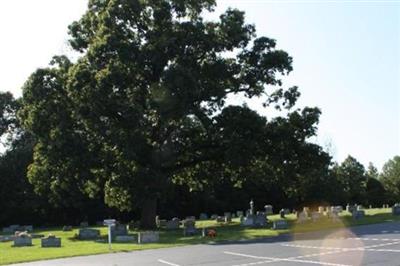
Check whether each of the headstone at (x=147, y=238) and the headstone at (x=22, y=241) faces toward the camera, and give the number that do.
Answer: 2

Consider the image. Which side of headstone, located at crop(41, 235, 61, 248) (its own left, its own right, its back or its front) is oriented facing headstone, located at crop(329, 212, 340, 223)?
left

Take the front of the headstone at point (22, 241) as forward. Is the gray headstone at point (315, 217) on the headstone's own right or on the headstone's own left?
on the headstone's own left

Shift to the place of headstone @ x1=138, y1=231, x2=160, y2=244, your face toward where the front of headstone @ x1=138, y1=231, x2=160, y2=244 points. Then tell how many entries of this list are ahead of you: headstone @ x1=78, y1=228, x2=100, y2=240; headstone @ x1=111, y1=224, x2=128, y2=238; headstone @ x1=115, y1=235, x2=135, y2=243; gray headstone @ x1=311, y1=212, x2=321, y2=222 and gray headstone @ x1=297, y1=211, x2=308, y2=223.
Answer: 0

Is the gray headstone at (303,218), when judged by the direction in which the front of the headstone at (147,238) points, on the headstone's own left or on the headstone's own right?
on the headstone's own left

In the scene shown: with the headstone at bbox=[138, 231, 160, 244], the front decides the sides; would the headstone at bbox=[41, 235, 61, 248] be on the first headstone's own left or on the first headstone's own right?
on the first headstone's own right

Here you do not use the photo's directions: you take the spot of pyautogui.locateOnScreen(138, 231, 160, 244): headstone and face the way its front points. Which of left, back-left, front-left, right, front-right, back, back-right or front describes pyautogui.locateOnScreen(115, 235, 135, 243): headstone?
back-right

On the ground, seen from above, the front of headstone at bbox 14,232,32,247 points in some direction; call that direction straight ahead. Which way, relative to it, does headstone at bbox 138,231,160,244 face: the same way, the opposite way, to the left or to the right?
the same way

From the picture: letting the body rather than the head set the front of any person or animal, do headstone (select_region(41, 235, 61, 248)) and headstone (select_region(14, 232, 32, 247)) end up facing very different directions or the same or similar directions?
same or similar directions

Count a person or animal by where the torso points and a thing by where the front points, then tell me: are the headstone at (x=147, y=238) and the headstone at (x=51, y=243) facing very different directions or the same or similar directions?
same or similar directions

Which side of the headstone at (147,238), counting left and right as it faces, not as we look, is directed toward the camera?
front

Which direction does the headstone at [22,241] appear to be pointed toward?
toward the camera

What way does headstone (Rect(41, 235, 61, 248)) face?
toward the camera

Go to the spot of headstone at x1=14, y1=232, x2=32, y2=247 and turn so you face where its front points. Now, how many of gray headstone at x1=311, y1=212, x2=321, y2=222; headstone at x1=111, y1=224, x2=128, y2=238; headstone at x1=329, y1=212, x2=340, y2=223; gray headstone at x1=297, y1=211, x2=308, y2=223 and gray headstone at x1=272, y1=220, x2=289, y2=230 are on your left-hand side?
5

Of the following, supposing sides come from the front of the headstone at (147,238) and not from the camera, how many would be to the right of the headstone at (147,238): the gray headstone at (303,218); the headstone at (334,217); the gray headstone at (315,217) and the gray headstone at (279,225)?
0

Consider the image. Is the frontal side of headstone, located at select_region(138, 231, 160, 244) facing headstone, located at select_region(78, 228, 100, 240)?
no

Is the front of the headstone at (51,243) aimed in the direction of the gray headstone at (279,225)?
no

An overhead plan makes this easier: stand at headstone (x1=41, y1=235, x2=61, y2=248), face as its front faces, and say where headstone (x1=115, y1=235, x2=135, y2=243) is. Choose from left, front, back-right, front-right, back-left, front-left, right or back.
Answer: left
